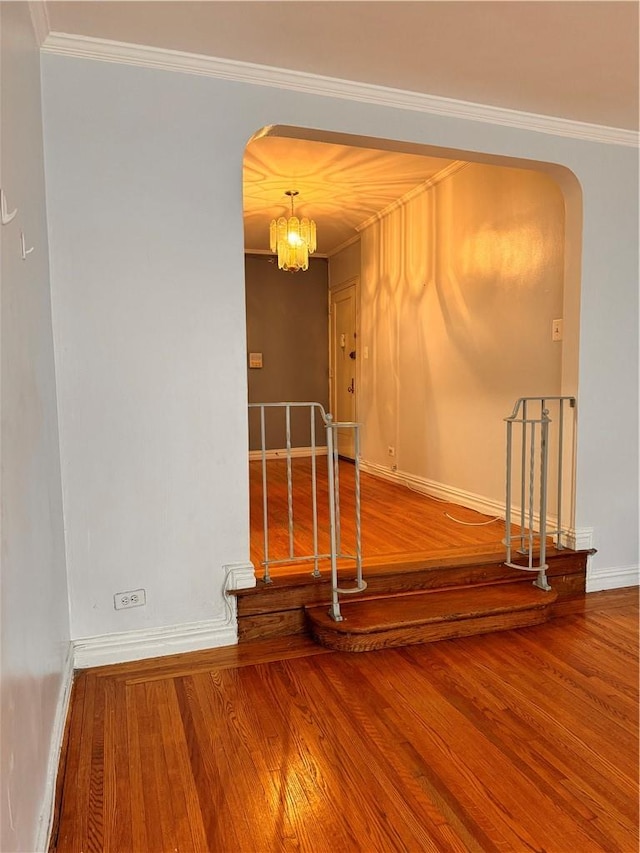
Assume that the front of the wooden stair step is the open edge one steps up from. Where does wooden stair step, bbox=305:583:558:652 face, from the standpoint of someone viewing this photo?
facing the viewer

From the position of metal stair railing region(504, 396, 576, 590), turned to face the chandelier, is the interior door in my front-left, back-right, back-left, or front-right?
front-right

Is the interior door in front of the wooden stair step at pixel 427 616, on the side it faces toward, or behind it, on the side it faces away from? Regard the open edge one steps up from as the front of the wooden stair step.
behind
